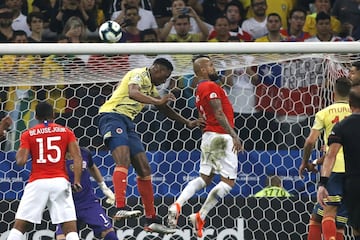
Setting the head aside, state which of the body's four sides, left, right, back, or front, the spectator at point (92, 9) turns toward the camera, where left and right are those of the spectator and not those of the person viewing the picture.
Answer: front

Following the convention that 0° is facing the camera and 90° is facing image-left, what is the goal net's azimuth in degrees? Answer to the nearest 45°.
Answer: approximately 0°

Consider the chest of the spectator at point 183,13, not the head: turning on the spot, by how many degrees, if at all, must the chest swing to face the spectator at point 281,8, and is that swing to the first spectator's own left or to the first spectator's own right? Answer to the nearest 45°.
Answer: approximately 90° to the first spectator's own left

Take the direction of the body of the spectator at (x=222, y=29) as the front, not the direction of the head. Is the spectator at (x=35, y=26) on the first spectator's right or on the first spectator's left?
on the first spectator's right

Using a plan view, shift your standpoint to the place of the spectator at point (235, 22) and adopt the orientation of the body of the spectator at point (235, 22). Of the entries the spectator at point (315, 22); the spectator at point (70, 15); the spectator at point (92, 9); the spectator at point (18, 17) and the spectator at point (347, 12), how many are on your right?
3

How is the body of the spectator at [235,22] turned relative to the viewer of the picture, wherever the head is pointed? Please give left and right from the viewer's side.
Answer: facing the viewer

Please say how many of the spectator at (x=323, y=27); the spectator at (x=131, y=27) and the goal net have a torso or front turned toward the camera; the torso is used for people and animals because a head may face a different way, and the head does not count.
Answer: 3

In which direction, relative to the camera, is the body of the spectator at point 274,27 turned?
toward the camera

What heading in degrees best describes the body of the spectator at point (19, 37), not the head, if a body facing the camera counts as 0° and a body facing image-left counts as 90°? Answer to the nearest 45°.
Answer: approximately 0°

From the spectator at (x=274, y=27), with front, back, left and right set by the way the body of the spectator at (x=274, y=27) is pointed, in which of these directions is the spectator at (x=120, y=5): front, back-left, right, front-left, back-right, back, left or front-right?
right

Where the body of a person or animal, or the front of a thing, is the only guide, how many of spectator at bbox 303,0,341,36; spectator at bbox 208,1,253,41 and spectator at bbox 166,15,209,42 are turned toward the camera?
3
